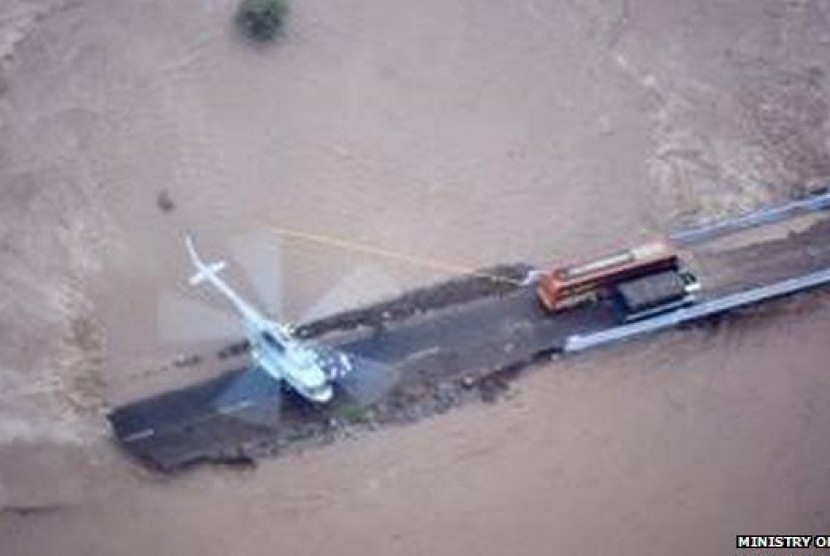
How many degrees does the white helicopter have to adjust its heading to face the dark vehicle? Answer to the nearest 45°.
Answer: approximately 45° to its left

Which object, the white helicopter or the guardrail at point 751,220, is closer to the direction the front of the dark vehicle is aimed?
the guardrail

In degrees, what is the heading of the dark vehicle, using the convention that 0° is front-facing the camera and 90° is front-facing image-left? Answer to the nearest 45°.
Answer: approximately 270°

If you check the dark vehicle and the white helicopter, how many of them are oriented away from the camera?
0

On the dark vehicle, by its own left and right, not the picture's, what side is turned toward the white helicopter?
back

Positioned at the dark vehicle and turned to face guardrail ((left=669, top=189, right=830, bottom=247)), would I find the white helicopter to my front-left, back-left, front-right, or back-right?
back-left

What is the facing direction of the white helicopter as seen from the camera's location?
facing the viewer and to the right of the viewer

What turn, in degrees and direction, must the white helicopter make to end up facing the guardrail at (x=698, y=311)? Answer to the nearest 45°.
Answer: approximately 45° to its left
